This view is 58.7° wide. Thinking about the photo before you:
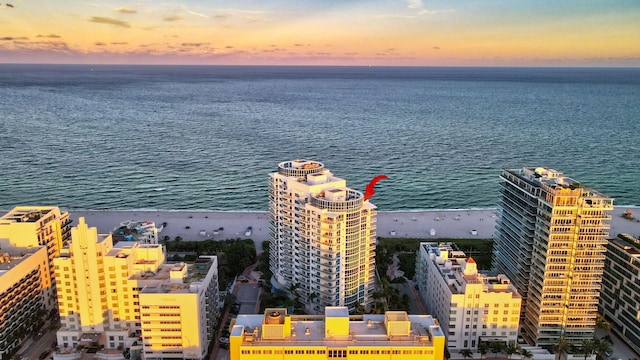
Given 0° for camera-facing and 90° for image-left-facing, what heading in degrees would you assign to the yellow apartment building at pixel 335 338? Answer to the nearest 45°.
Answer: approximately 0°
